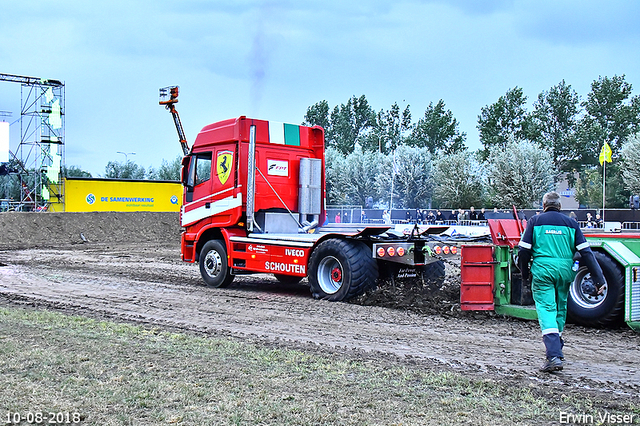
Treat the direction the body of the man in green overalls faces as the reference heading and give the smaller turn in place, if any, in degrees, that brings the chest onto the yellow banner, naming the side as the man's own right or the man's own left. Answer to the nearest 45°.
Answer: approximately 45° to the man's own left

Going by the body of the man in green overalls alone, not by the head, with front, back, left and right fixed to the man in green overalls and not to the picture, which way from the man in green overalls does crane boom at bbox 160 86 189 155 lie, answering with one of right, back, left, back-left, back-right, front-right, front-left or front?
front-left

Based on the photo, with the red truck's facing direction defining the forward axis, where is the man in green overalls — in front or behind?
behind

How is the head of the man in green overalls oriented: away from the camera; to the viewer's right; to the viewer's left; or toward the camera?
away from the camera

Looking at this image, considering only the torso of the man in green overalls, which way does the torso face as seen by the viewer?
away from the camera

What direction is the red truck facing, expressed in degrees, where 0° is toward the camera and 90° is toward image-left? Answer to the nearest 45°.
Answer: approximately 135°

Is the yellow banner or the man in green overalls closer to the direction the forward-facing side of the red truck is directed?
the yellow banner
